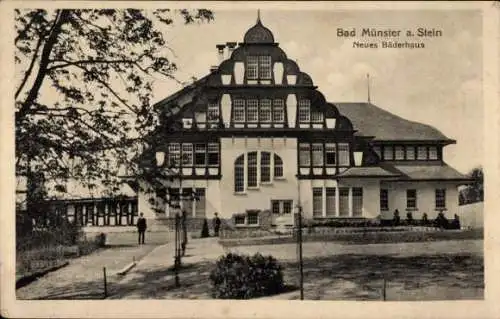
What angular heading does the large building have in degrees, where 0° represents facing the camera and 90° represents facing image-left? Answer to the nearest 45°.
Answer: approximately 0°
